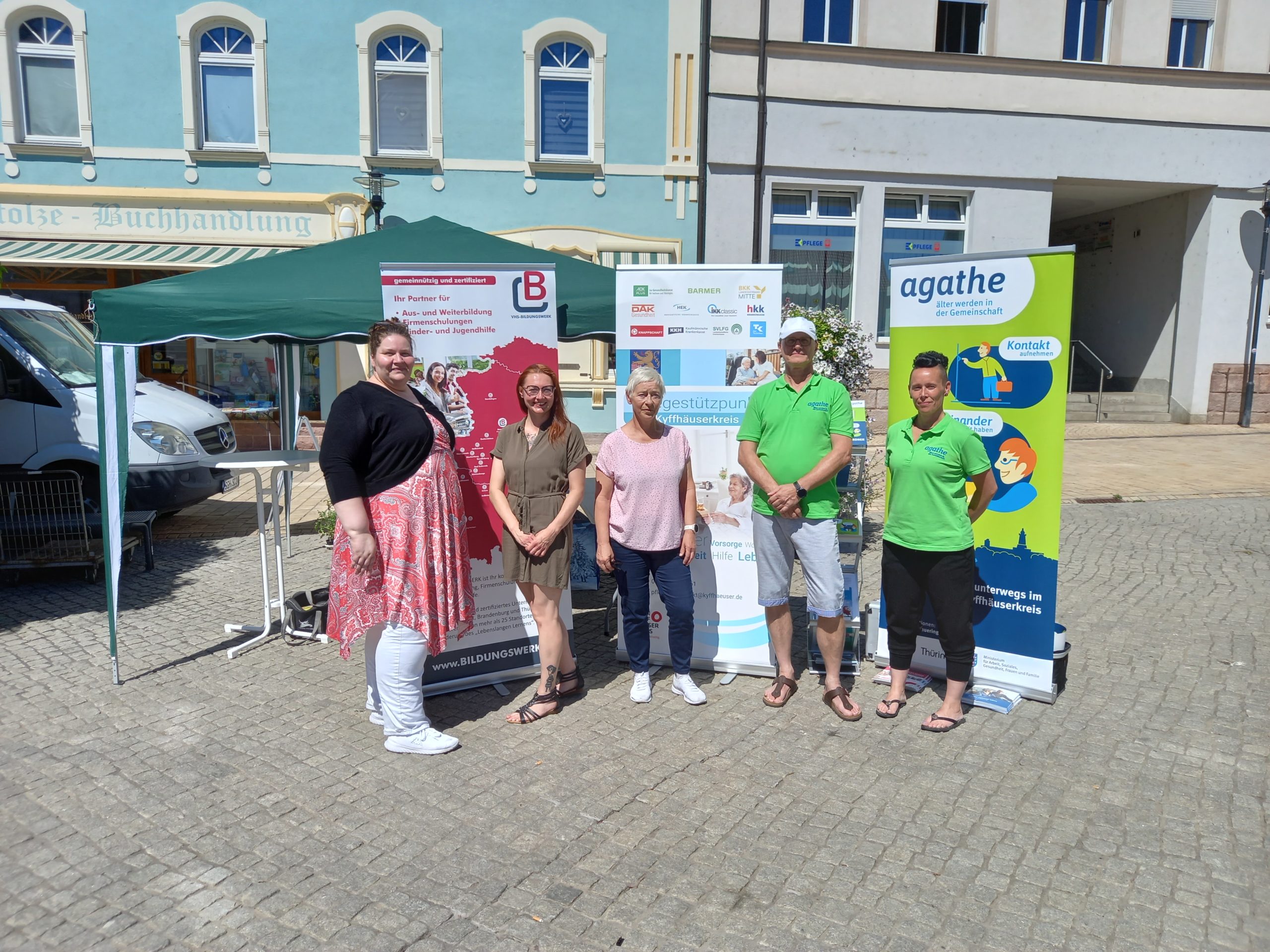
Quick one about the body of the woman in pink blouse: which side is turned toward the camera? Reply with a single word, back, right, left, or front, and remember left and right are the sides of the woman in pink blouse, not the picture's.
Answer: front

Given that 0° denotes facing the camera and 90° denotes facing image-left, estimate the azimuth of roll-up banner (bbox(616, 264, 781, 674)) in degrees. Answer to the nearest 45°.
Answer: approximately 0°

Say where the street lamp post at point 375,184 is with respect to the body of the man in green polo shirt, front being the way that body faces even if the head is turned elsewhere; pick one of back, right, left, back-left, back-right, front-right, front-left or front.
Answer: back-right

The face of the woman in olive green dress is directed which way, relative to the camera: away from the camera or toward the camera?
toward the camera

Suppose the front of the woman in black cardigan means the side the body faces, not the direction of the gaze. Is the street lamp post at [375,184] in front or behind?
behind

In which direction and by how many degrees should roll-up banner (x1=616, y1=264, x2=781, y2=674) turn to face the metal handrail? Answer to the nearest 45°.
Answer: approximately 135° to its left

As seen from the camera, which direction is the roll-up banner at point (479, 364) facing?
toward the camera

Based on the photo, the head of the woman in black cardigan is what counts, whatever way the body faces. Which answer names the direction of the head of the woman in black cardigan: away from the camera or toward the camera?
toward the camera

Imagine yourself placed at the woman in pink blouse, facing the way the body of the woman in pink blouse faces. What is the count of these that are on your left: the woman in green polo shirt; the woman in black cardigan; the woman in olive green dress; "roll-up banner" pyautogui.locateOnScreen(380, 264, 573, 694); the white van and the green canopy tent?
1

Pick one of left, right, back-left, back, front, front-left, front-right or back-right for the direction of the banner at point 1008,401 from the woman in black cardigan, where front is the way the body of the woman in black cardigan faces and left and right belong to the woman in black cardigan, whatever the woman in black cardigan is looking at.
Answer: front-left

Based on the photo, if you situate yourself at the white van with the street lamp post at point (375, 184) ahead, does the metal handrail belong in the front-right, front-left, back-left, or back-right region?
front-right

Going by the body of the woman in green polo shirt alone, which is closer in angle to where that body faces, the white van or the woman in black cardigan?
the woman in black cardigan

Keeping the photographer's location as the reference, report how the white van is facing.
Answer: facing the viewer and to the right of the viewer

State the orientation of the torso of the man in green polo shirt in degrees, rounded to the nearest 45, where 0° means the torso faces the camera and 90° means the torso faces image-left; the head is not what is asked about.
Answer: approximately 0°
